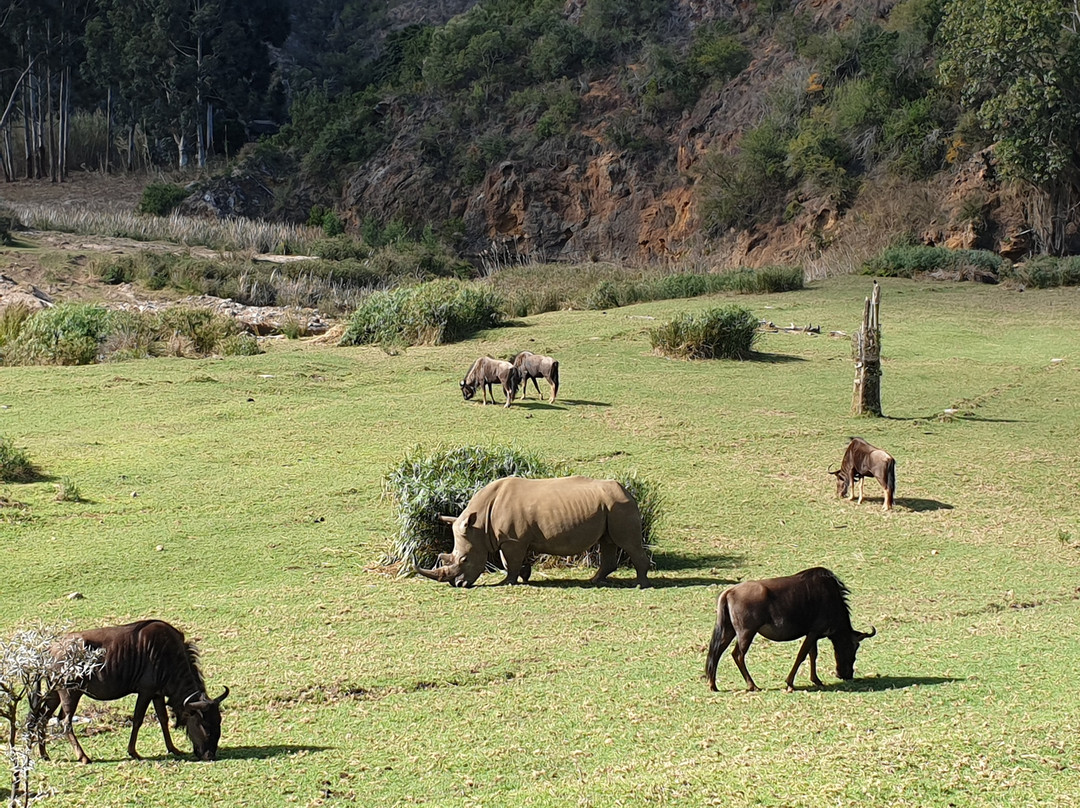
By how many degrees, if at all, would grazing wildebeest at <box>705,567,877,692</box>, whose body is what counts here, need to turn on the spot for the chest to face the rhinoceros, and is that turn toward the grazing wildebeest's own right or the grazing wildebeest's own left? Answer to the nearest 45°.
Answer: approximately 135° to the grazing wildebeest's own left

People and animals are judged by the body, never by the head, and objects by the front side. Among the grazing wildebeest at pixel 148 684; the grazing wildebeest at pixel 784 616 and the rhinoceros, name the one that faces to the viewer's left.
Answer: the rhinoceros

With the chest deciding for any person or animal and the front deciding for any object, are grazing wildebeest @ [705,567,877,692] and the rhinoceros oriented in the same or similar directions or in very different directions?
very different directions

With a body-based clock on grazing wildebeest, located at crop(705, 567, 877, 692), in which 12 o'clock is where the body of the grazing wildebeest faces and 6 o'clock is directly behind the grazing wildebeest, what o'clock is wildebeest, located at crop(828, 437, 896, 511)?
The wildebeest is roughly at 9 o'clock from the grazing wildebeest.

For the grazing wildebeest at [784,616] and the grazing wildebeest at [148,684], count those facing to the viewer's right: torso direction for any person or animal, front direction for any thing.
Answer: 2

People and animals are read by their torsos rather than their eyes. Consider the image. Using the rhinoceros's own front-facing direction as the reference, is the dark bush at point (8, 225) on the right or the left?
on its right

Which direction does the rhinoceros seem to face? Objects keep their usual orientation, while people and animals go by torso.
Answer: to the viewer's left

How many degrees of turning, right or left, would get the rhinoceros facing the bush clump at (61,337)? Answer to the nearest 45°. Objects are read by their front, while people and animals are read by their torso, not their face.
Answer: approximately 45° to its right

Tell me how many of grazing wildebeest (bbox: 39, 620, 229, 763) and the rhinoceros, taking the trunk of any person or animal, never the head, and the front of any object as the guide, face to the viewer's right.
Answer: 1

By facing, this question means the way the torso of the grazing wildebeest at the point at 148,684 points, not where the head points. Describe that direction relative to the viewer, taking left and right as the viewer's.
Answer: facing to the right of the viewer

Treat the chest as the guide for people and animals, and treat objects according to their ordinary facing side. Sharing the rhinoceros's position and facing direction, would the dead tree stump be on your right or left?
on your right

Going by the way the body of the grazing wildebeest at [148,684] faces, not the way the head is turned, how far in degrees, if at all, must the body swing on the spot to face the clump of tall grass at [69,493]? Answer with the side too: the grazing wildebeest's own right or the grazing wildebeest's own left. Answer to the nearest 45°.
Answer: approximately 90° to the grazing wildebeest's own left

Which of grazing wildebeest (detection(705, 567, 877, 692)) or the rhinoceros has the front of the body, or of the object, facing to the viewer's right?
the grazing wildebeest

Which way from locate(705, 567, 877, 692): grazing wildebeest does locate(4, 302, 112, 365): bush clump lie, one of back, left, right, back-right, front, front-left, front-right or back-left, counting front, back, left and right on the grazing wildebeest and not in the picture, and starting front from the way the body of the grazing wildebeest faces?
back-left

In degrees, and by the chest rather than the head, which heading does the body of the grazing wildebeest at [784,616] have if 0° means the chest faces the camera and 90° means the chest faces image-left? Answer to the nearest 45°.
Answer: approximately 270°
